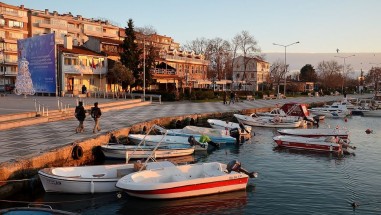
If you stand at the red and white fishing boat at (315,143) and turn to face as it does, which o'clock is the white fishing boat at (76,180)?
the white fishing boat at (76,180) is roughly at 10 o'clock from the red and white fishing boat at (315,143).

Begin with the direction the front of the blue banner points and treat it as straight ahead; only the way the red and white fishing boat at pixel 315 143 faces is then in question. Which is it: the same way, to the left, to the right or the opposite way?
to the right

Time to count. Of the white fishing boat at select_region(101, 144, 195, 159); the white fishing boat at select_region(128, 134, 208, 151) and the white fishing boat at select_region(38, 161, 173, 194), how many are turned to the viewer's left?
3

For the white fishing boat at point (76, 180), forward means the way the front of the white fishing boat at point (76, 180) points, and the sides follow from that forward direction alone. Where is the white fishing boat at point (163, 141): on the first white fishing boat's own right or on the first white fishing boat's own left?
on the first white fishing boat's own right

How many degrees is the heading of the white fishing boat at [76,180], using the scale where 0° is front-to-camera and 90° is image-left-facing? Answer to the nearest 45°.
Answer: approximately 90°

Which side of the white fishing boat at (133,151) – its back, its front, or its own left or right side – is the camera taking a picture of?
left

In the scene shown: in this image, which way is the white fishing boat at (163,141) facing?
to the viewer's left

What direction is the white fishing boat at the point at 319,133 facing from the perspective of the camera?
to the viewer's left

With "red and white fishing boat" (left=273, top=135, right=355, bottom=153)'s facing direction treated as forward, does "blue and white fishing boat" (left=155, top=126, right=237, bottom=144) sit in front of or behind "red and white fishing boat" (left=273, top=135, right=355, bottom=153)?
in front

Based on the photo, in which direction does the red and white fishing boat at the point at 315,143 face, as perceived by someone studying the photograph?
facing to the left of the viewer

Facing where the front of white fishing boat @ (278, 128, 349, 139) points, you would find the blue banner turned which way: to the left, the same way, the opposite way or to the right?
to the left
